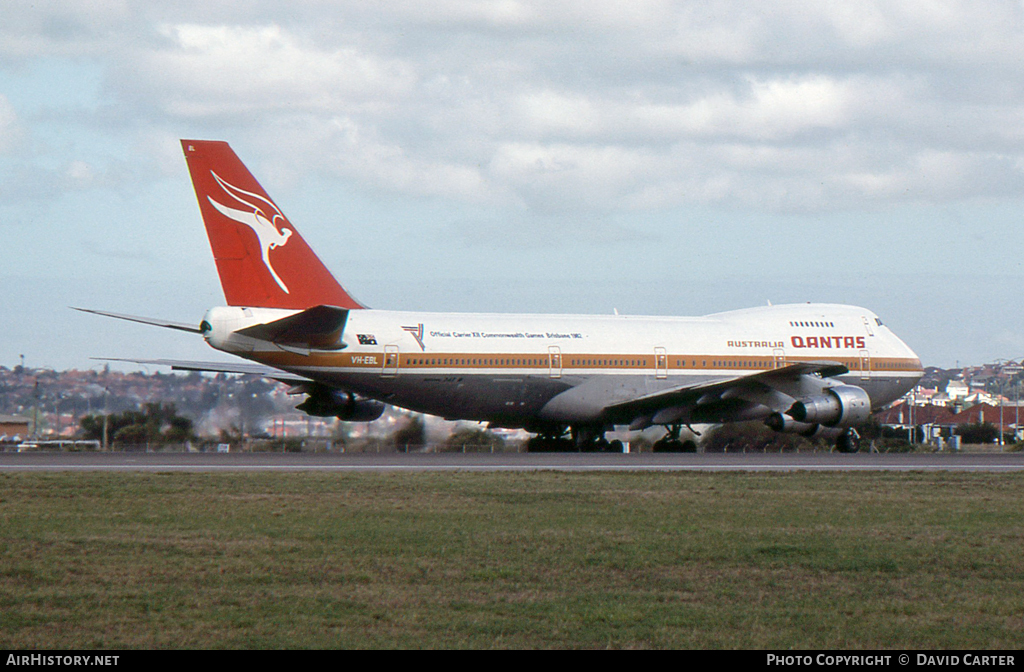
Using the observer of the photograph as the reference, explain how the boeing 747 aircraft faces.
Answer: facing away from the viewer and to the right of the viewer
